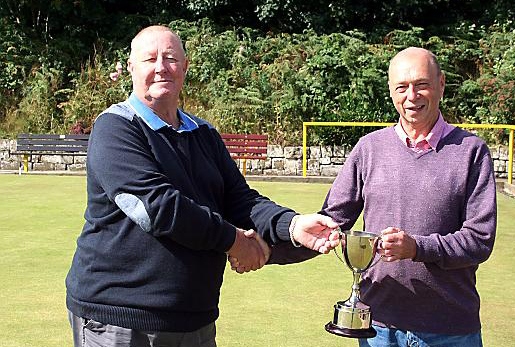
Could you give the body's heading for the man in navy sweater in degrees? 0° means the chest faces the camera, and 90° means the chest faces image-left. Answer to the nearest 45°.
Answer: approximately 315°

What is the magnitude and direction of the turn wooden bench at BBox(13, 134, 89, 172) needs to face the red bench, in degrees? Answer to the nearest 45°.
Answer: approximately 45° to its left

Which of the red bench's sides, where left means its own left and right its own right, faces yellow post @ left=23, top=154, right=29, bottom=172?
right

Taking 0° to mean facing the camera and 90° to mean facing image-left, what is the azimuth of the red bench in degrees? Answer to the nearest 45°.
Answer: approximately 0°

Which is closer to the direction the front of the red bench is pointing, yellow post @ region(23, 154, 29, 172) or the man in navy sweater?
the man in navy sweater

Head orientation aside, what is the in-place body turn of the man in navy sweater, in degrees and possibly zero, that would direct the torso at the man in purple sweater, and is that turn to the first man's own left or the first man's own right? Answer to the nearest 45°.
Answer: approximately 45° to the first man's own left

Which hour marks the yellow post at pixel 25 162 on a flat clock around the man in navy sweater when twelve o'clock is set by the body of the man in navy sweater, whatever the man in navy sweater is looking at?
The yellow post is roughly at 7 o'clock from the man in navy sweater.

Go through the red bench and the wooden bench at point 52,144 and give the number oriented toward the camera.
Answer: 2

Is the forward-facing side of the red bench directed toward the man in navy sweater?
yes
